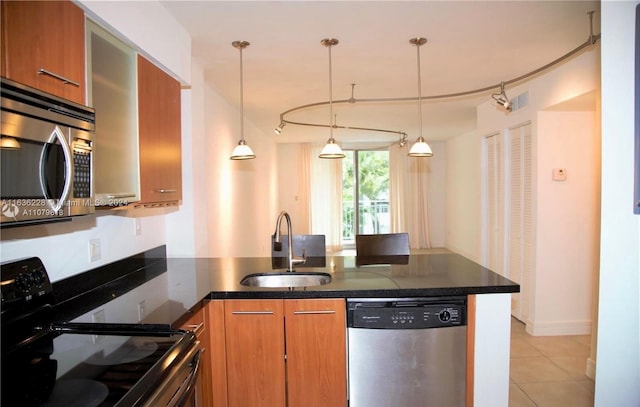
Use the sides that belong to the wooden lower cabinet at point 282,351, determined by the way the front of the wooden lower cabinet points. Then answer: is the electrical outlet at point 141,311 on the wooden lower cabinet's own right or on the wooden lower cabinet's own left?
on the wooden lower cabinet's own right

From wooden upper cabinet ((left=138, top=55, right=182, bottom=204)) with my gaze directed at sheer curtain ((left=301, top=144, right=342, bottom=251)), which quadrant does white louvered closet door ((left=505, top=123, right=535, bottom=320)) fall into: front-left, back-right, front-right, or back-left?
front-right

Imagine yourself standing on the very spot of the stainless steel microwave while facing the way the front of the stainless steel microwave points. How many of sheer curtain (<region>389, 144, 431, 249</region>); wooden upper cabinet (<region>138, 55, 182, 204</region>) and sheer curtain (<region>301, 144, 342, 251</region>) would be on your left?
3

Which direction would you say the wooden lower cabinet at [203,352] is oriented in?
to the viewer's right

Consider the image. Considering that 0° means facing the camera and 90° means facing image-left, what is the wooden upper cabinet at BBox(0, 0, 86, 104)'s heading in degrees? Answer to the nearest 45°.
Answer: approximately 315°

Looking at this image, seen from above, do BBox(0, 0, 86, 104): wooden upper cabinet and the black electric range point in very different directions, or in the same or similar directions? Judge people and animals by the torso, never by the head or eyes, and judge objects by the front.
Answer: same or similar directions

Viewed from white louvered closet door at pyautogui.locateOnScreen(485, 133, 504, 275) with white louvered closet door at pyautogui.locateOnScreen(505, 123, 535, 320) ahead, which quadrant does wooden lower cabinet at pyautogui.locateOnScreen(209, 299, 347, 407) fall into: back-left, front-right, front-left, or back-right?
front-right

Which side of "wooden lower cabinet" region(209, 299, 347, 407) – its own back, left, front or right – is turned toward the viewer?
front

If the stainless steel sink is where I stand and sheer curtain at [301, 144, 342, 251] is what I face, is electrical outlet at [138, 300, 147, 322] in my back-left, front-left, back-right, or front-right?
back-left

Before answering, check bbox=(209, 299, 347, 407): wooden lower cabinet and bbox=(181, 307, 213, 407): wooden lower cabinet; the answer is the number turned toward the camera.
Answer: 1

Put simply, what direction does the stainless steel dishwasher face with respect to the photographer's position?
facing the viewer

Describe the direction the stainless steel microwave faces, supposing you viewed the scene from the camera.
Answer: facing the viewer and to the right of the viewer

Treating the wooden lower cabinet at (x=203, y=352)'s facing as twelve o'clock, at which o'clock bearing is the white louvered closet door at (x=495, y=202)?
The white louvered closet door is roughly at 11 o'clock from the wooden lower cabinet.

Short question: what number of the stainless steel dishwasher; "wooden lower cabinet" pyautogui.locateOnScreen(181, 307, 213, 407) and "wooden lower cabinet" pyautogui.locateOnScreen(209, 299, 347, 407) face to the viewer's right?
1
